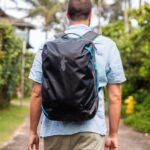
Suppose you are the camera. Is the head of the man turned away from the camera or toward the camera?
away from the camera

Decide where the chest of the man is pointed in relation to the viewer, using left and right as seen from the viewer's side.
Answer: facing away from the viewer
